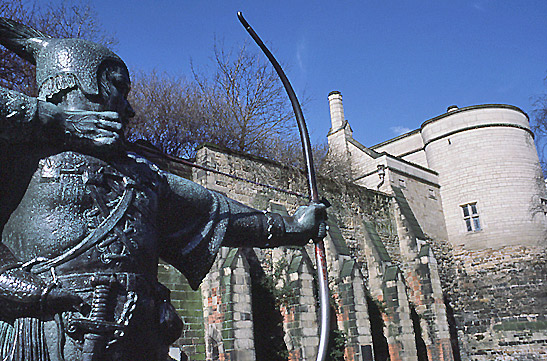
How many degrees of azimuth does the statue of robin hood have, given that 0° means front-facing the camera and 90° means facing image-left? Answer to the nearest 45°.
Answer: approximately 315°

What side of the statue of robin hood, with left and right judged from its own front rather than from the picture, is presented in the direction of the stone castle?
left
